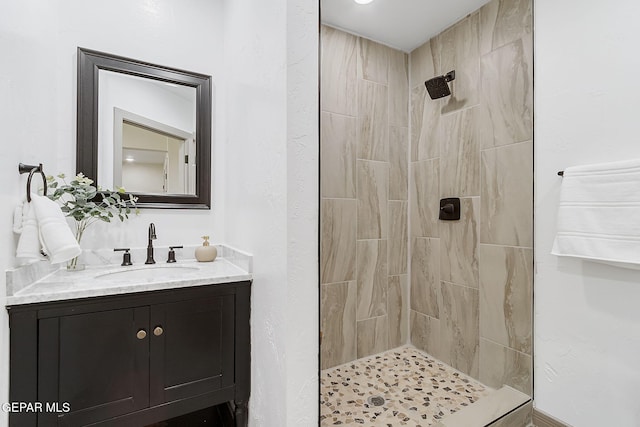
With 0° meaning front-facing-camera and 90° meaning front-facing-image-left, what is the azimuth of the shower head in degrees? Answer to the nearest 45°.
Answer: approximately 45°

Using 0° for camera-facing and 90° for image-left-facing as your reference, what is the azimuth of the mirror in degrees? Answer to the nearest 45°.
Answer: approximately 315°

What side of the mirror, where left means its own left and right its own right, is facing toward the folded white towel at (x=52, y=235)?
right

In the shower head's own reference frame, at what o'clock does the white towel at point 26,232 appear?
The white towel is roughly at 12 o'clock from the shower head.

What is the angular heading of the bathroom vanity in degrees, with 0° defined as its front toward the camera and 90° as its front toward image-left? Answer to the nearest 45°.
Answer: approximately 315°
